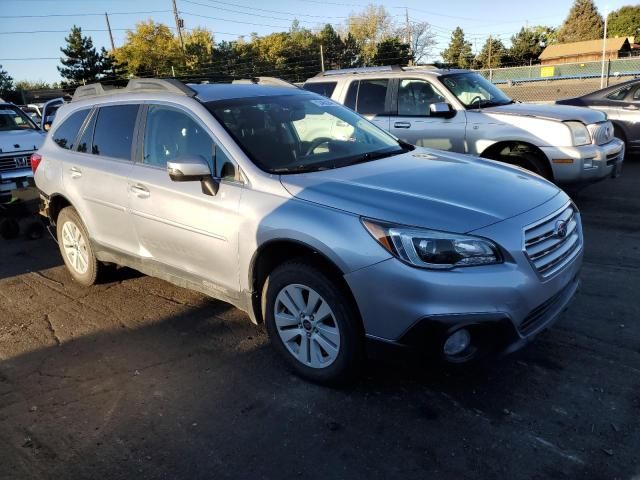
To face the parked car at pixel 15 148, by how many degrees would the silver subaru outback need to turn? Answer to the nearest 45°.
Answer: approximately 180°

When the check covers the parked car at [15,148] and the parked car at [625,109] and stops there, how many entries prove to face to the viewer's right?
1

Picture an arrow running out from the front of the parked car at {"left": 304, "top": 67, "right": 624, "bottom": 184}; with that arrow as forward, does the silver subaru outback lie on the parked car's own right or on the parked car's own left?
on the parked car's own right

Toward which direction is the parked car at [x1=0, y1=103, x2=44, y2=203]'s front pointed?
toward the camera

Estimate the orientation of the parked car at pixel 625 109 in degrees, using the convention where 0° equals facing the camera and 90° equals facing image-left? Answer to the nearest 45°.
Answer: approximately 270°

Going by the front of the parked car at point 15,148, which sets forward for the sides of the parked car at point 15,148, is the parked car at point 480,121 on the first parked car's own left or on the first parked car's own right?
on the first parked car's own left

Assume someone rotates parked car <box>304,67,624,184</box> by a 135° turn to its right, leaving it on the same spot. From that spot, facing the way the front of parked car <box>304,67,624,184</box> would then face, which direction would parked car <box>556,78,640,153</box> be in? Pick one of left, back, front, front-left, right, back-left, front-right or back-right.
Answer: back-right

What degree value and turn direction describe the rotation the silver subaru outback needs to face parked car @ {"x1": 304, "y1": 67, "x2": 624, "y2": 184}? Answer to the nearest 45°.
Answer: approximately 90° to its left

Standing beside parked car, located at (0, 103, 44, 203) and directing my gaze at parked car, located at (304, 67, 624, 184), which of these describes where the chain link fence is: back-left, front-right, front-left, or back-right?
front-left

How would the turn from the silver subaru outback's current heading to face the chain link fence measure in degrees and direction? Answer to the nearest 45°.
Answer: approximately 90° to its left

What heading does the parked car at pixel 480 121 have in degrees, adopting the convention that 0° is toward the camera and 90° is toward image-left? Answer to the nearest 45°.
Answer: approximately 315°

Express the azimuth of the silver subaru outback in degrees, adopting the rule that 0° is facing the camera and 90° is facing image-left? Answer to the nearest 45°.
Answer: approximately 315°

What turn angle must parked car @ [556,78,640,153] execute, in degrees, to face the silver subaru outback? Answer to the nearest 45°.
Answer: approximately 90° to its right
